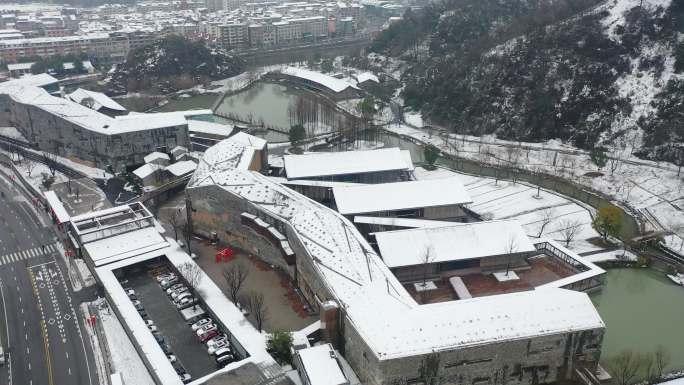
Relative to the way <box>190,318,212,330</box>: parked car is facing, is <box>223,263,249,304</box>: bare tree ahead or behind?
behind

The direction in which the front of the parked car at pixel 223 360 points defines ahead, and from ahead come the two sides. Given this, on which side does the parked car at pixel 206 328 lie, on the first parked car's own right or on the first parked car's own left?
on the first parked car's own right

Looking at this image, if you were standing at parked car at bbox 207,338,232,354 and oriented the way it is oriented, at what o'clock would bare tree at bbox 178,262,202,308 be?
The bare tree is roughly at 4 o'clock from the parked car.

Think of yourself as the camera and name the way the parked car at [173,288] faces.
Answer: facing the viewer and to the left of the viewer

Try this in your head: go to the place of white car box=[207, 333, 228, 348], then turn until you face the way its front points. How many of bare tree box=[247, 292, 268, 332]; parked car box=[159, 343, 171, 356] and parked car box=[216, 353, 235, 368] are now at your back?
1

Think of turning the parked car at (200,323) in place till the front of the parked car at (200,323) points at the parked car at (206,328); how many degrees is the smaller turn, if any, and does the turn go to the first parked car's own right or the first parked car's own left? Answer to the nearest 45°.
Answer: approximately 90° to the first parked car's own left

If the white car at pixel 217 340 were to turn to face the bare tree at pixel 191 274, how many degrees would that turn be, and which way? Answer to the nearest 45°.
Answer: approximately 135° to its right

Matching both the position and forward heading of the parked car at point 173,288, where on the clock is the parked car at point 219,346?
the parked car at point 219,346 is roughly at 10 o'clock from the parked car at point 173,288.

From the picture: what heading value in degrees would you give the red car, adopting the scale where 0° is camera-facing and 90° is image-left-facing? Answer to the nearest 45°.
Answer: approximately 45°
